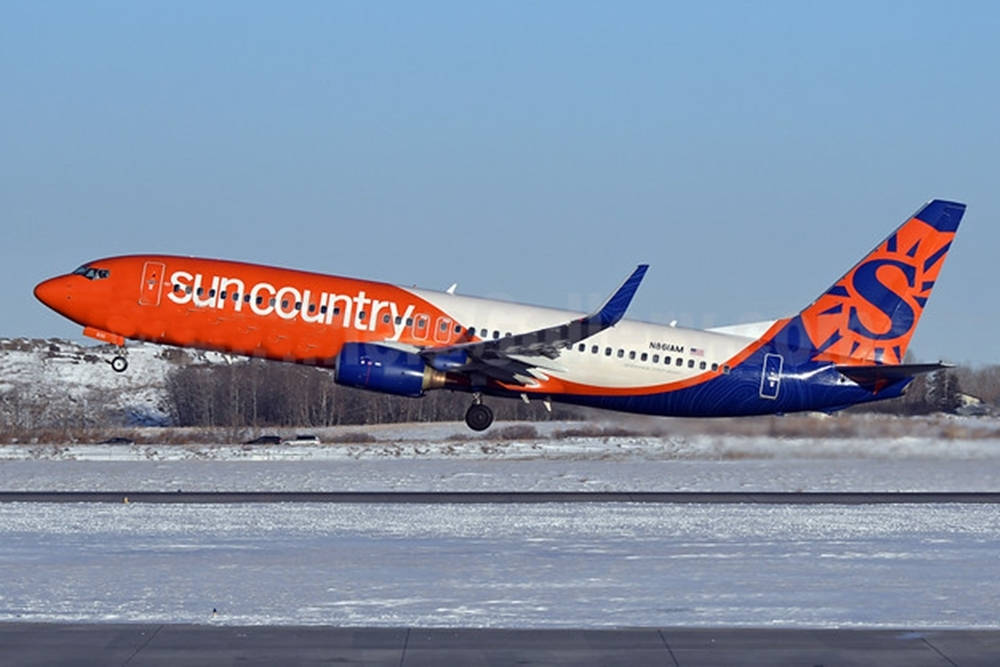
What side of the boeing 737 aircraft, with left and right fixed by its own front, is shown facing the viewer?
left
